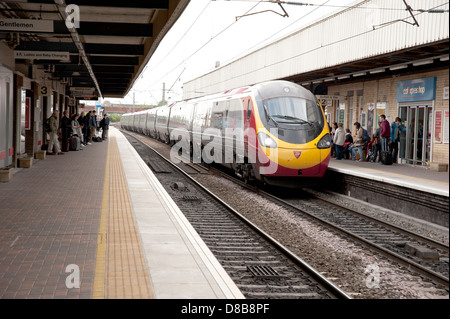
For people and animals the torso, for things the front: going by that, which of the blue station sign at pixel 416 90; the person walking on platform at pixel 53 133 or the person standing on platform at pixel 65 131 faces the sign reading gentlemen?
the blue station sign

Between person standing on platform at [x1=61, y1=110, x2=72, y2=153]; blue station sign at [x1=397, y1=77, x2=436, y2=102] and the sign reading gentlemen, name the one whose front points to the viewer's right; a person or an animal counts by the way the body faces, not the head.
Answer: the person standing on platform

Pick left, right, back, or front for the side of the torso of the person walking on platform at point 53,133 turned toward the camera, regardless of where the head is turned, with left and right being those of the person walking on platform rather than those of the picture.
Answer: right

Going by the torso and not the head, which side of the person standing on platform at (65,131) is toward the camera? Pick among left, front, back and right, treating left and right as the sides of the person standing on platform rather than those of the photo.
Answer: right

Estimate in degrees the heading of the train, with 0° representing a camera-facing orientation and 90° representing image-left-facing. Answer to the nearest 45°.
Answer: approximately 315°

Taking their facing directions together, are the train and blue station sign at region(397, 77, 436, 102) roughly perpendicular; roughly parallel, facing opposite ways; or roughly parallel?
roughly perpendicular

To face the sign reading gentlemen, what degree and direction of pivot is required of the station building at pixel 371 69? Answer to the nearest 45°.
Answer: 0° — it already faces it

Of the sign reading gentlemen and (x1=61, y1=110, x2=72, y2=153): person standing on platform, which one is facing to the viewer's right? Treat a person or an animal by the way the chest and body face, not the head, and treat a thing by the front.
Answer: the person standing on platform

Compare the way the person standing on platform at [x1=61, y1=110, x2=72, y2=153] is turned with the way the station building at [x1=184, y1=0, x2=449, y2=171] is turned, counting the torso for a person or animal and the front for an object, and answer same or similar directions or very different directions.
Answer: very different directions

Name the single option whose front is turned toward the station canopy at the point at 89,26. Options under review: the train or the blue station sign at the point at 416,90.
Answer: the blue station sign
